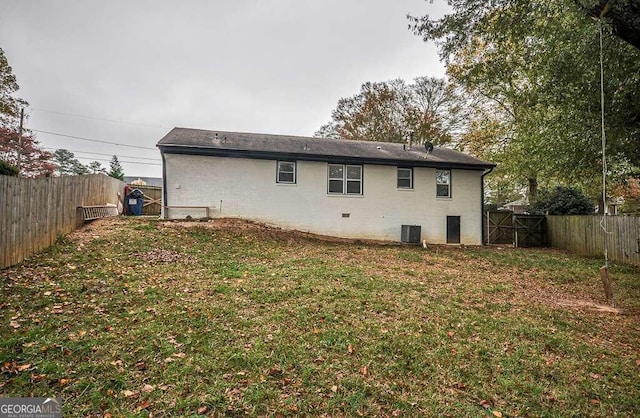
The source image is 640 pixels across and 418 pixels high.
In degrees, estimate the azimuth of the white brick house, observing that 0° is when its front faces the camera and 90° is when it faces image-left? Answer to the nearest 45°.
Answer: approximately 180°

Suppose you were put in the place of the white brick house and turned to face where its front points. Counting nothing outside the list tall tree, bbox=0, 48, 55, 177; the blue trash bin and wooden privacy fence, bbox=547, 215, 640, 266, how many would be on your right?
1

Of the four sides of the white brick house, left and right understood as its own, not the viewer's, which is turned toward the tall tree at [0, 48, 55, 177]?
left

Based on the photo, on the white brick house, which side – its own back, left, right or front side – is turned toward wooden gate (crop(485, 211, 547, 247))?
right

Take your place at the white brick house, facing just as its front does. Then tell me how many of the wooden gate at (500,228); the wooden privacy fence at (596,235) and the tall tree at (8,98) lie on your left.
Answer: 1

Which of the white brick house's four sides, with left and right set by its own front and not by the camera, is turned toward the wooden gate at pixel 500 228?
right

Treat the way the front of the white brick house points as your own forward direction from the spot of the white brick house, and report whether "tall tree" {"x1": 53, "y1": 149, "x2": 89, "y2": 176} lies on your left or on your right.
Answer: on your left

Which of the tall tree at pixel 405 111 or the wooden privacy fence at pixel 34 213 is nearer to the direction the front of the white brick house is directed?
the tall tree
